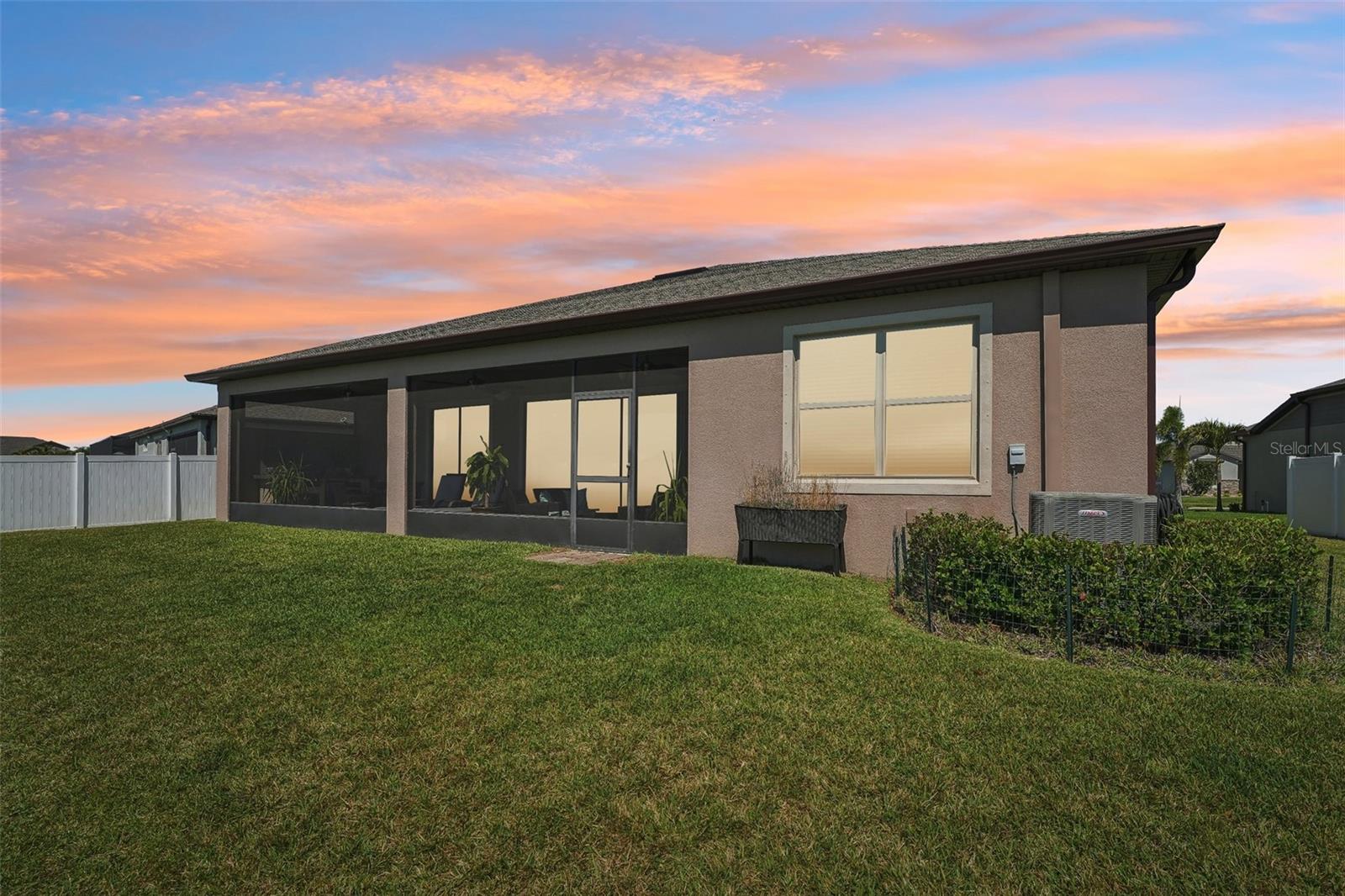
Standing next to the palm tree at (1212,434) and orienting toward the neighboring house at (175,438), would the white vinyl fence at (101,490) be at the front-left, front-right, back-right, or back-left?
front-left

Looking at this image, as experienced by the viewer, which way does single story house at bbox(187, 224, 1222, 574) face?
facing away from the viewer and to the right of the viewer

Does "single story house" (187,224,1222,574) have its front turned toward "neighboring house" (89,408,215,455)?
no

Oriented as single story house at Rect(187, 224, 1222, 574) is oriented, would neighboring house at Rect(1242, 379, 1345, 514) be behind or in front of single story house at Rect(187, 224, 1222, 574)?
in front

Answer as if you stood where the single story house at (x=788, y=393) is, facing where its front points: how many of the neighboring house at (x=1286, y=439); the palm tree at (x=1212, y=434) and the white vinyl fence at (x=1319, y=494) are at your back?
0

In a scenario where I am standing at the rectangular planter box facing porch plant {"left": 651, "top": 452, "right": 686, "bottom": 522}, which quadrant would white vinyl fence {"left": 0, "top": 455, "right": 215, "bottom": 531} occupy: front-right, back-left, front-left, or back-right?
front-left

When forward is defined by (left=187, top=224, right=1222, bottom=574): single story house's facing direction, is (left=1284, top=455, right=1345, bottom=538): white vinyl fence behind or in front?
in front

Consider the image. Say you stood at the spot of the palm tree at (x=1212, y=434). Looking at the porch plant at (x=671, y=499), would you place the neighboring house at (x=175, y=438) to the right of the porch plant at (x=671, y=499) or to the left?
right

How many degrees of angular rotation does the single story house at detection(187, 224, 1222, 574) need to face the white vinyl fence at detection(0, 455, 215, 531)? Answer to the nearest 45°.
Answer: approximately 90° to its left

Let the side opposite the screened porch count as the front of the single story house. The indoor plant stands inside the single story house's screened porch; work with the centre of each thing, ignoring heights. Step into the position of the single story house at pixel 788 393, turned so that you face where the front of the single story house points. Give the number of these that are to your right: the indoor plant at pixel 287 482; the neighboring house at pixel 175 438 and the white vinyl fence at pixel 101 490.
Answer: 0
